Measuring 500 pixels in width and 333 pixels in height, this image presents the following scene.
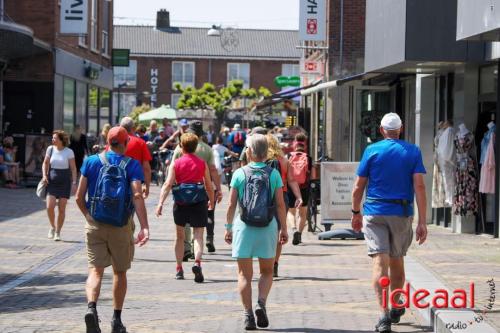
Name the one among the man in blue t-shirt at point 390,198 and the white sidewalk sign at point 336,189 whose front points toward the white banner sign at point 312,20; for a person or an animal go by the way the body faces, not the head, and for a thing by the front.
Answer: the man in blue t-shirt

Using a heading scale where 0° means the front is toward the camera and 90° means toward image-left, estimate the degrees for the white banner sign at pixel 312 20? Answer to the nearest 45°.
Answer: approximately 0°

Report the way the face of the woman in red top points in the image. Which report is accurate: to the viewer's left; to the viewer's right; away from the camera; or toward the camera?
away from the camera

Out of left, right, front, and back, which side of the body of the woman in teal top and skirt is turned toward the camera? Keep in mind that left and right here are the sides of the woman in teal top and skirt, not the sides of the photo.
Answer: back

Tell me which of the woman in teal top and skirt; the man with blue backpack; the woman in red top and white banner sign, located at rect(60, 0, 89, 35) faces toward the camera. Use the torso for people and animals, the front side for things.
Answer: the white banner sign

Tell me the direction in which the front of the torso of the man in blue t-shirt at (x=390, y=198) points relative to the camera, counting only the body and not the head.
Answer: away from the camera

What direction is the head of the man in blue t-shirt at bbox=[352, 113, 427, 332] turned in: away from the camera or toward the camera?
away from the camera

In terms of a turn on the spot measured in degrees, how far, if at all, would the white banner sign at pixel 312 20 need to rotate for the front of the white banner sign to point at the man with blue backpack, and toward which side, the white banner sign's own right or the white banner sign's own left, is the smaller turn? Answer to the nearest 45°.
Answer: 0° — it already faces them

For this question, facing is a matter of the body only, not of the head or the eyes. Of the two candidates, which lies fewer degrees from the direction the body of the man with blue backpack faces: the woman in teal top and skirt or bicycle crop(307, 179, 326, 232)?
the bicycle

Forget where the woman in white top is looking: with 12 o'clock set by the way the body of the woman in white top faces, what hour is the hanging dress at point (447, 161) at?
The hanging dress is roughly at 9 o'clock from the woman in white top.

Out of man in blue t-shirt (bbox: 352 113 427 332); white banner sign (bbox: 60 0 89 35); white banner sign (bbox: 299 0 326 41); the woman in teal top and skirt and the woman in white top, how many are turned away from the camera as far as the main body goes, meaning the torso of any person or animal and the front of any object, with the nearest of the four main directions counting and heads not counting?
2

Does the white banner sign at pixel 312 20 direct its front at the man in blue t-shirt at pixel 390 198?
yes

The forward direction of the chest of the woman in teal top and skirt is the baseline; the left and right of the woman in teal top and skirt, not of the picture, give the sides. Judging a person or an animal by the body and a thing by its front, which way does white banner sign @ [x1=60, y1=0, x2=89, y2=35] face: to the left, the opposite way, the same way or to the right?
the opposite way
